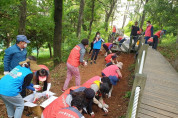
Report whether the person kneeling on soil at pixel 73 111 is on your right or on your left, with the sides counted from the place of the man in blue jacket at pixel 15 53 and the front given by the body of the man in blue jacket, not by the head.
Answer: on your right

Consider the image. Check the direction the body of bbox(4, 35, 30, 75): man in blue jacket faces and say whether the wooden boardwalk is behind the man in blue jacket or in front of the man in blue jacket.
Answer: in front

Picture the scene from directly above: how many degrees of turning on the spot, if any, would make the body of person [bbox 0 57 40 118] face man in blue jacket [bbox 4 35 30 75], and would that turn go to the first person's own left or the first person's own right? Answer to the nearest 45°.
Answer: approximately 45° to the first person's own left

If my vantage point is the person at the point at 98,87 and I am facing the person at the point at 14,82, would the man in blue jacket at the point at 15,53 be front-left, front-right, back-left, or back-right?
front-right

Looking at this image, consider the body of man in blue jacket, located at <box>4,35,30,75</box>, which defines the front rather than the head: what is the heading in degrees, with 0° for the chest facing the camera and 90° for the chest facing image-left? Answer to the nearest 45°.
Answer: approximately 270°

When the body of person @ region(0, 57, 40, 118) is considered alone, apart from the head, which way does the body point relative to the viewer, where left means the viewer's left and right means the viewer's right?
facing away from the viewer and to the right of the viewer
